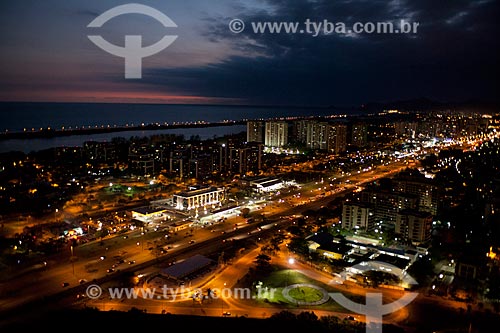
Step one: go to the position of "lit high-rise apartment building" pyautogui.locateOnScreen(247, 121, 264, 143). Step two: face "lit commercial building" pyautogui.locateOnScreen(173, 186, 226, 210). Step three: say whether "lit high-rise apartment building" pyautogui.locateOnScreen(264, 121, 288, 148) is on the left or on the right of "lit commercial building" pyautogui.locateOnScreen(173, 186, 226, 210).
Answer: left

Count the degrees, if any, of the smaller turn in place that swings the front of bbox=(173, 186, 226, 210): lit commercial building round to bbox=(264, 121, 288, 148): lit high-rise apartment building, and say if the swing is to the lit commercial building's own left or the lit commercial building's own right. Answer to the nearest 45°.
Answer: approximately 135° to the lit commercial building's own left

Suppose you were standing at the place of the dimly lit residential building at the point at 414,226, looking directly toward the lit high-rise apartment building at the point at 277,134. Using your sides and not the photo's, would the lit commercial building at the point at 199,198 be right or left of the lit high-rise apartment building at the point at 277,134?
left

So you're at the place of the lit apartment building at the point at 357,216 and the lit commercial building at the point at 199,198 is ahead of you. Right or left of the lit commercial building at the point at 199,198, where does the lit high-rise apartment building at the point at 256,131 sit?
right

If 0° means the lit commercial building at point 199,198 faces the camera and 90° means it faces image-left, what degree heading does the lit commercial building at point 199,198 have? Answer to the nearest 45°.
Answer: approximately 315°

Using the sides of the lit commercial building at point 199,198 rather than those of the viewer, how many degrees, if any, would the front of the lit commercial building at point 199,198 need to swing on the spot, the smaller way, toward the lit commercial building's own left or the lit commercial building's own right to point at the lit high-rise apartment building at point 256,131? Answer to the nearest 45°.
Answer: approximately 135° to the lit commercial building's own left

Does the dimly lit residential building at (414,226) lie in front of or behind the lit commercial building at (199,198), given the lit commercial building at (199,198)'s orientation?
in front
